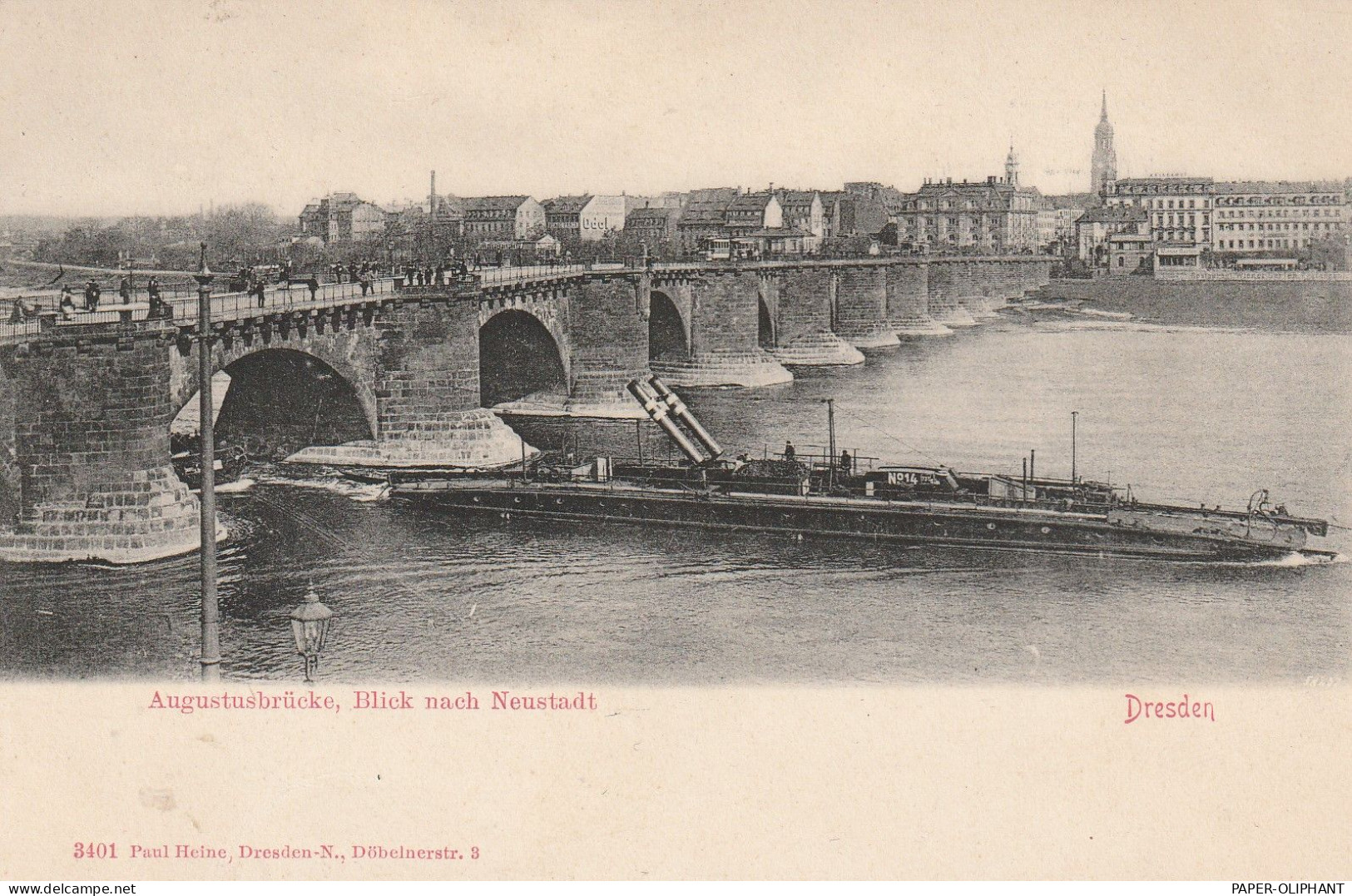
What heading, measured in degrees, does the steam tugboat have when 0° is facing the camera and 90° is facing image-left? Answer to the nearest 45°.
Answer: approximately 270°
